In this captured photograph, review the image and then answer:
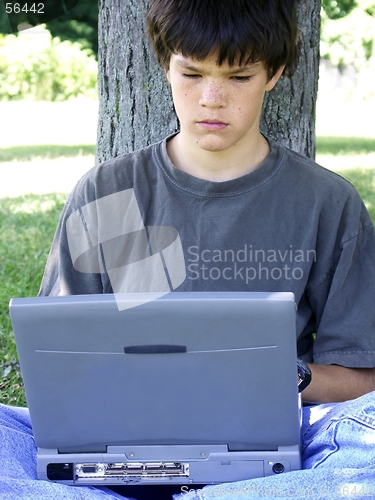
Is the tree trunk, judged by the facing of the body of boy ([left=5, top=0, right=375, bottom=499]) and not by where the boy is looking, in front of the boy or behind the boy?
behind

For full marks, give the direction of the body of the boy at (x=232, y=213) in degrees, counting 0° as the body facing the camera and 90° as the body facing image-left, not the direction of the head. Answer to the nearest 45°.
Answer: approximately 0°
